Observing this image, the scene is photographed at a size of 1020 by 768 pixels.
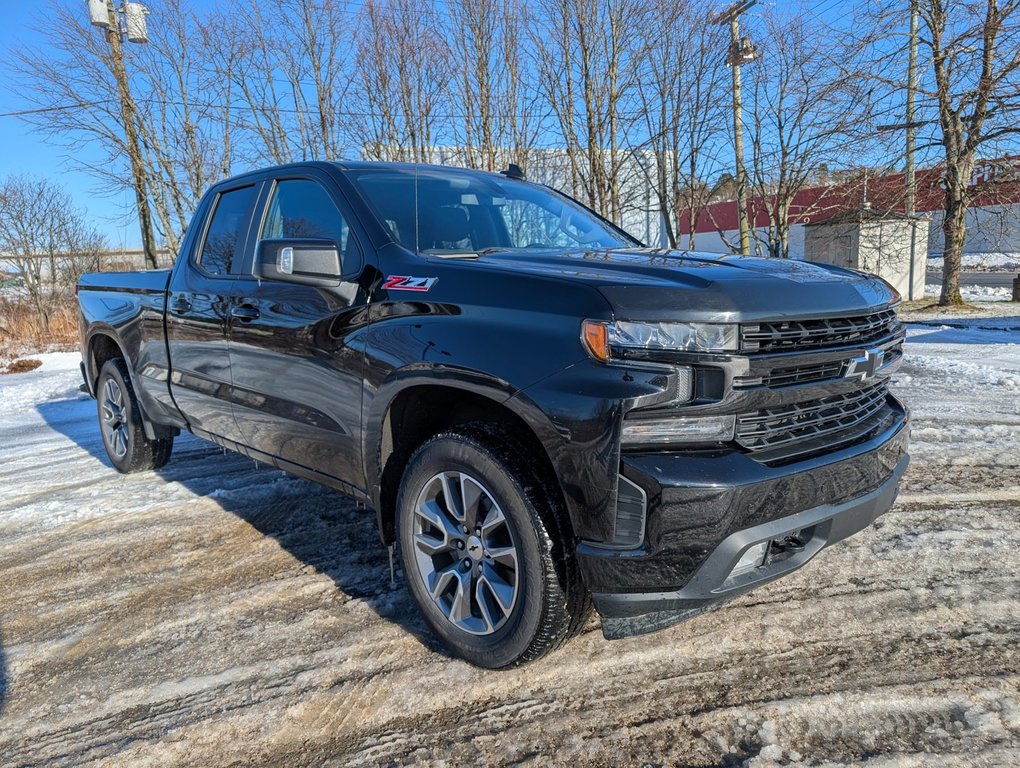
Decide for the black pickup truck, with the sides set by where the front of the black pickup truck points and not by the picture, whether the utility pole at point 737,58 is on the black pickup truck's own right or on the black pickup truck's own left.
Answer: on the black pickup truck's own left

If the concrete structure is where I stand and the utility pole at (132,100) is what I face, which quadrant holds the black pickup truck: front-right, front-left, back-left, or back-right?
front-left

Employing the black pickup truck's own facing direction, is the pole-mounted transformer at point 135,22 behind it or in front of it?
behind

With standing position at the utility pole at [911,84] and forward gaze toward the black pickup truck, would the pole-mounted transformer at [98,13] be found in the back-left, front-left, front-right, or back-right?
front-right

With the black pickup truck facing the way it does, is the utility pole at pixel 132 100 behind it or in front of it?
behind

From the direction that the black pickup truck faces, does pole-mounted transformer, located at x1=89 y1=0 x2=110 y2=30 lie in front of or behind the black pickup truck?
behind

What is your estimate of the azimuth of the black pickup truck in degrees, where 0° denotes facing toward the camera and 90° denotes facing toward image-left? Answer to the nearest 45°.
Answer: approximately 315°

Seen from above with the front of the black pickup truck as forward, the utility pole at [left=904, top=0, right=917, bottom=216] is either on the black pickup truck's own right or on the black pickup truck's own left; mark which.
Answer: on the black pickup truck's own left
